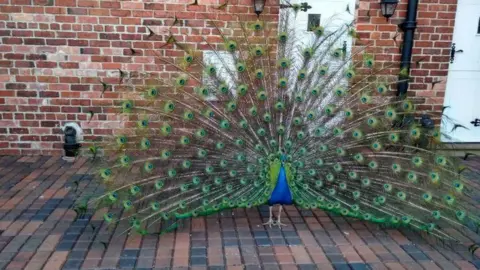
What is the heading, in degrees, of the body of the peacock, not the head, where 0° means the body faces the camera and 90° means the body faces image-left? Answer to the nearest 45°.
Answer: approximately 0°

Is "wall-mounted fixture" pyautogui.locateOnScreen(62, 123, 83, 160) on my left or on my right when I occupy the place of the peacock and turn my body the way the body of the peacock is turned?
on my right

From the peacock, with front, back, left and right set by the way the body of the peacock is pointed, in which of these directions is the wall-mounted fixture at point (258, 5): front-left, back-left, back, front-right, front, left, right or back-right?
back

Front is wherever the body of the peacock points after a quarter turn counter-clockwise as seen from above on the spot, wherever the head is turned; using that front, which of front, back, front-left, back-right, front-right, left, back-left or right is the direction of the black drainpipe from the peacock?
front-left
